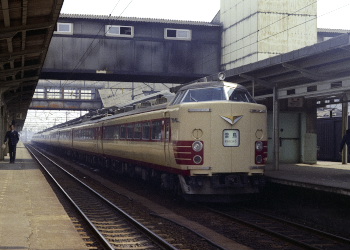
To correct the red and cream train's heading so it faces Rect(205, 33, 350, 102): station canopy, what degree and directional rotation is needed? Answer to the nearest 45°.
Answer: approximately 45° to its left

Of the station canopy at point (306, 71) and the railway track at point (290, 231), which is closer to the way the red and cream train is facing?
the railway track

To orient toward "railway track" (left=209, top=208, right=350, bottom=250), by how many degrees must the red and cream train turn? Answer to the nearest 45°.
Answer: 0° — it already faces it

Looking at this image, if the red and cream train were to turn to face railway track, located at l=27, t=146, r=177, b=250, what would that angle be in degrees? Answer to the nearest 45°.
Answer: approximately 90° to its right

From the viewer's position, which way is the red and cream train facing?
facing the viewer and to the right of the viewer
